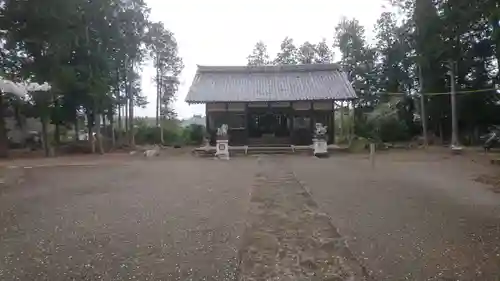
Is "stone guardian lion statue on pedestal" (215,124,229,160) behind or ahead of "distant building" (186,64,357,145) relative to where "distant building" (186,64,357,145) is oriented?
ahead

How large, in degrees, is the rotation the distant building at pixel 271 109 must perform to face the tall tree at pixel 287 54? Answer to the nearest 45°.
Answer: approximately 180°

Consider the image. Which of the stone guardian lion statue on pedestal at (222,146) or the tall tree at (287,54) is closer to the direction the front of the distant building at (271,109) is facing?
the stone guardian lion statue on pedestal

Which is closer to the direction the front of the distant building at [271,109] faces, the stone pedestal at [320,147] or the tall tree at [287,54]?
the stone pedestal

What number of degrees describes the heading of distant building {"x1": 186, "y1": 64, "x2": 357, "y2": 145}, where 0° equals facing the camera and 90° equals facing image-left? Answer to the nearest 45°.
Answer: approximately 0°

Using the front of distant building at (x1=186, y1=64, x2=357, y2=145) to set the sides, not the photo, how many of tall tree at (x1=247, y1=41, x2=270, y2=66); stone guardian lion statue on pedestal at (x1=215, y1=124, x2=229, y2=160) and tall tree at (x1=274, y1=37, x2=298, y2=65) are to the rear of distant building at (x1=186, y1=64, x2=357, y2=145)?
2

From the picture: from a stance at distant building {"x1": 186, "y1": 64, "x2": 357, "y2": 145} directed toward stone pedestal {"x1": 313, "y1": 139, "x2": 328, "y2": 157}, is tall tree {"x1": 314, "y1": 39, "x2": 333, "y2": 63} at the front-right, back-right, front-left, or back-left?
back-left

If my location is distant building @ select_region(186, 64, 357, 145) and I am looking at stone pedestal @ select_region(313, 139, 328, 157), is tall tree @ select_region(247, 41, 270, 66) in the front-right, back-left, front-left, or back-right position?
back-left

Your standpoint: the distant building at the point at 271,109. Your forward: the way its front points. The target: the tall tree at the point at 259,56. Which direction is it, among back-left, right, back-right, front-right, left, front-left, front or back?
back

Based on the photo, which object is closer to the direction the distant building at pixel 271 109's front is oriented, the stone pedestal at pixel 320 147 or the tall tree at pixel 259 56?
the stone pedestal

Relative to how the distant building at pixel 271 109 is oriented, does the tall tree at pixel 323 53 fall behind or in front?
behind
